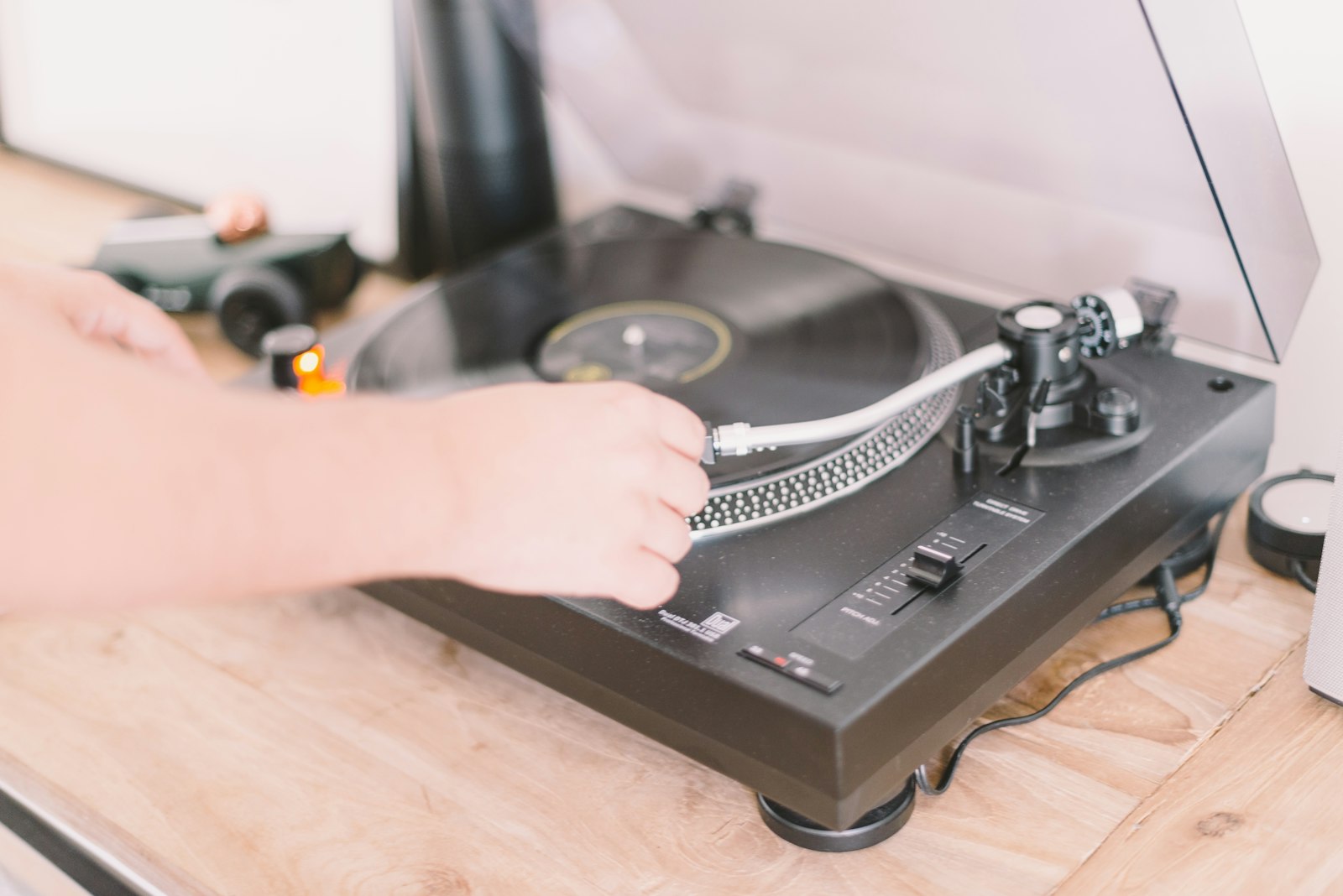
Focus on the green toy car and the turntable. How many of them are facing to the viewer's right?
0

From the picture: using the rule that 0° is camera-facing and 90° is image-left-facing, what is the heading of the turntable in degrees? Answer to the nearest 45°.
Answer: approximately 45°

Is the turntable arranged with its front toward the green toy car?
no

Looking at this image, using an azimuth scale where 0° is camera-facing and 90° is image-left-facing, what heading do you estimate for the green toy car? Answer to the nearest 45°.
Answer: approximately 45°

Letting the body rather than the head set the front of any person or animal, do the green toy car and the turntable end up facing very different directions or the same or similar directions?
same or similar directions
